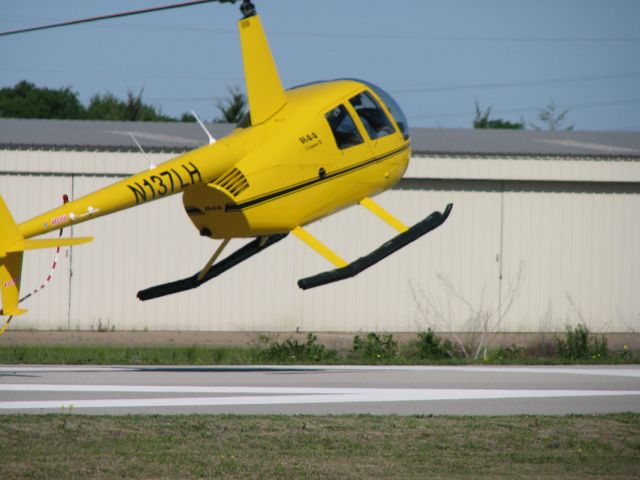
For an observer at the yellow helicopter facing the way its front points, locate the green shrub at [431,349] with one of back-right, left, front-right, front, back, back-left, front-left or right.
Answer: front

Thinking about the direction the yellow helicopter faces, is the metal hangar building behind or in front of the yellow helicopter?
in front

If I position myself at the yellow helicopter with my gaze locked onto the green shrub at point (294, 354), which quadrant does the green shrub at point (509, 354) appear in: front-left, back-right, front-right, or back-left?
front-right

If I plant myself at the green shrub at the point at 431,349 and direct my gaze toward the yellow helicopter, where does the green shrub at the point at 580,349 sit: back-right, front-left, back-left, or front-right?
back-left

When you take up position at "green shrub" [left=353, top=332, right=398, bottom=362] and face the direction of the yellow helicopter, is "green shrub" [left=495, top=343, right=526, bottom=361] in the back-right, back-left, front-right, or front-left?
back-left

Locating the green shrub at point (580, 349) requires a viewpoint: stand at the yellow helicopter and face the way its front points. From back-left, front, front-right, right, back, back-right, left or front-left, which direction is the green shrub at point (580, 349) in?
front

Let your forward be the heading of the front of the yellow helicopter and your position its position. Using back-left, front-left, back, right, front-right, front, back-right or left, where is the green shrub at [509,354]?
front

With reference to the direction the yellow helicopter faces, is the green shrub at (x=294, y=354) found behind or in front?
in front

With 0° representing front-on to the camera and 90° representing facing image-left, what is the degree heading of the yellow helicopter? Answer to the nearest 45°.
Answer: approximately 225°
